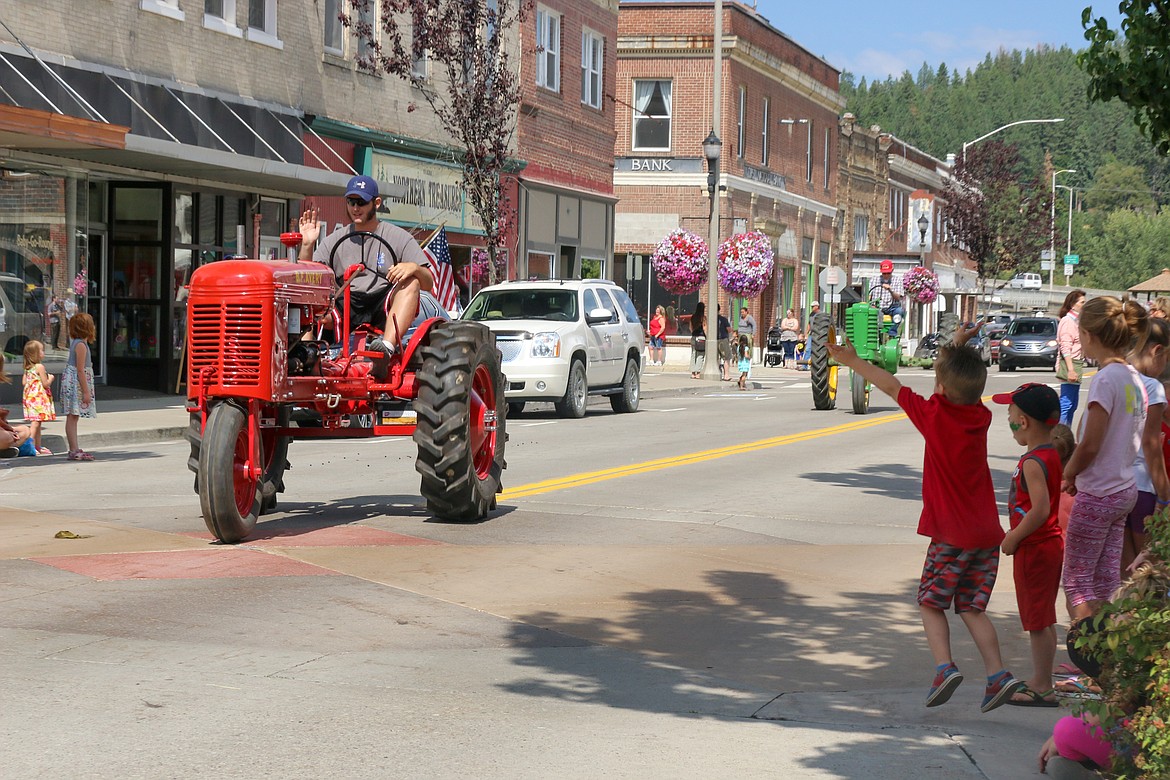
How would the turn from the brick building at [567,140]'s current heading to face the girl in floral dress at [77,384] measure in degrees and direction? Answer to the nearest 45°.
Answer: approximately 45° to its right

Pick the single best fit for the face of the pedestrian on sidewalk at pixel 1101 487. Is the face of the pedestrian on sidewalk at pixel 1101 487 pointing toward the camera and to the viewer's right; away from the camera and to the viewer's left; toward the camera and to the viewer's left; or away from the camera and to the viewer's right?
away from the camera and to the viewer's left

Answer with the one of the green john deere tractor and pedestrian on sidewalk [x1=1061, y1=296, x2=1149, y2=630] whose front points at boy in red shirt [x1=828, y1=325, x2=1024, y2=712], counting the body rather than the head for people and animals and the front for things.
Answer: the green john deere tractor

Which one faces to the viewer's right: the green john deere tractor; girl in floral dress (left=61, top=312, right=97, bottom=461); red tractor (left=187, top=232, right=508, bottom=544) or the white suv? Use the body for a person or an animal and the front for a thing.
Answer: the girl in floral dress

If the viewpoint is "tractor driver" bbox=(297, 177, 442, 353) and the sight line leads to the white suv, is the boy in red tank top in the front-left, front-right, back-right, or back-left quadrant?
back-right

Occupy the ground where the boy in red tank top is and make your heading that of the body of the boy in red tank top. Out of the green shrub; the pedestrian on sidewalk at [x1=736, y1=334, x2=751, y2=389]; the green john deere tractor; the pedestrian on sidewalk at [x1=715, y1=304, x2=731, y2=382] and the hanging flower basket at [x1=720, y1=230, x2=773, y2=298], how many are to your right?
4

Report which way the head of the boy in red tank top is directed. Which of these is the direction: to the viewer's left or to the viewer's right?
to the viewer's left

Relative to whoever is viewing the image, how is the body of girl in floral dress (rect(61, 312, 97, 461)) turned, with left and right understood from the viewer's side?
facing to the right of the viewer
